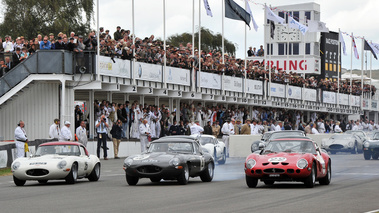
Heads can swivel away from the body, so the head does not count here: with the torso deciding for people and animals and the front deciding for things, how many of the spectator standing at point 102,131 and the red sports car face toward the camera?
2

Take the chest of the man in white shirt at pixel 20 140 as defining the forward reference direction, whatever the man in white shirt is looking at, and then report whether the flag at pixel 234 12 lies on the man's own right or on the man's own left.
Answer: on the man's own left

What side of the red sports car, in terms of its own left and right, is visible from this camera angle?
front

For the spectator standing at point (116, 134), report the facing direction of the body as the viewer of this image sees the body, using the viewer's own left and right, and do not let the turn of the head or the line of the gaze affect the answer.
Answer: facing the viewer and to the right of the viewer

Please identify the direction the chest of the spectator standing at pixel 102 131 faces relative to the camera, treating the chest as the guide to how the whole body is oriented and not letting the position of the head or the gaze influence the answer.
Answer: toward the camera

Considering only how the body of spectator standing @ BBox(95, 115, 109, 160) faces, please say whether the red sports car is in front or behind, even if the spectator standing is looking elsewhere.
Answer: in front

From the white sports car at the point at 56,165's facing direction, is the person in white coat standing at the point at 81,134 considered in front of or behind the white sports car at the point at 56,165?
behind

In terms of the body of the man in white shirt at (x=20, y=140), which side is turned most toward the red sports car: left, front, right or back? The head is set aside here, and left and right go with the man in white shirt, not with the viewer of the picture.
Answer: front
